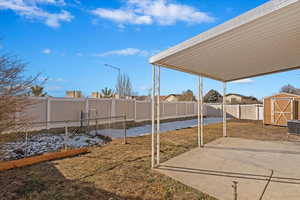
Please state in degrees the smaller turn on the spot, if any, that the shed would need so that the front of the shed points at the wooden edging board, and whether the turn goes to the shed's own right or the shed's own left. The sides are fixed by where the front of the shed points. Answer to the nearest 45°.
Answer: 0° — it already faces it

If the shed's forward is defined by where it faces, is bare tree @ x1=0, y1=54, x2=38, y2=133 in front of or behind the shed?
in front

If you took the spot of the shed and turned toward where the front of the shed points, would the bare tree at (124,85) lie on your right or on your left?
on your right

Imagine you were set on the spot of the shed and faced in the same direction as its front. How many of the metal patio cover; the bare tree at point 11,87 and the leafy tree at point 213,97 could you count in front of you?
2

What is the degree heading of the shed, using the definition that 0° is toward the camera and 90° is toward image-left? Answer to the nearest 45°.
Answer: approximately 0°

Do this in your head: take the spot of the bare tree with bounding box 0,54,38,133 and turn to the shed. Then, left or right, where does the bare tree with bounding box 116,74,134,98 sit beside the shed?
left

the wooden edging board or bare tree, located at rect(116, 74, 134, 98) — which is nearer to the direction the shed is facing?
the wooden edging board

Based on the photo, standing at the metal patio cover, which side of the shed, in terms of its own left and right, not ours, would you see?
front

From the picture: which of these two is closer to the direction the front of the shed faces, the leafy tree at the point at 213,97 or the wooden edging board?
the wooden edging board

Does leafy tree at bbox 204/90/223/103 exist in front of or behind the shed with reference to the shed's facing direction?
behind

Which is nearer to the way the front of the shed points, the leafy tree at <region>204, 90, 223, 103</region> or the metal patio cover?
the metal patio cover
